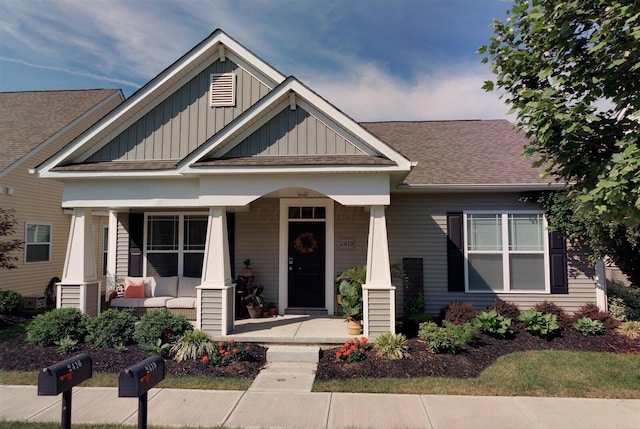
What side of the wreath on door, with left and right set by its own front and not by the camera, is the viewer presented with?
front

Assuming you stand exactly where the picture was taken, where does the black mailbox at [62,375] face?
facing the viewer and to the left of the viewer

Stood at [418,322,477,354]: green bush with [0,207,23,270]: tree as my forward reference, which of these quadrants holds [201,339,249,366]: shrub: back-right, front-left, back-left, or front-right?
front-left

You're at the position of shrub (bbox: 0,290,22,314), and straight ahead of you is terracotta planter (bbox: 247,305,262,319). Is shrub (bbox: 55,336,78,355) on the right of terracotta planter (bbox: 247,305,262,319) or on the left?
right

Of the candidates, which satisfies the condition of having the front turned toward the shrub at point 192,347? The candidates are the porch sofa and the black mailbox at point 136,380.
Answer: the porch sofa

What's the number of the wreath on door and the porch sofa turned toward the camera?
2

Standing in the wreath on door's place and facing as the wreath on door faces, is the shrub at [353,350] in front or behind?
in front

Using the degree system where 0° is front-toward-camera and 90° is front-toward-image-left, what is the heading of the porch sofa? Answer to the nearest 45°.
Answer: approximately 0°

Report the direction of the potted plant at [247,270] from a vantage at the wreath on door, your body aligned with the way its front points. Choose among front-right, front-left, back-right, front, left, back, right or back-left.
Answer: right

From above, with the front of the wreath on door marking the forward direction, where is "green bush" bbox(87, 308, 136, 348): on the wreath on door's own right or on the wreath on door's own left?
on the wreath on door's own right

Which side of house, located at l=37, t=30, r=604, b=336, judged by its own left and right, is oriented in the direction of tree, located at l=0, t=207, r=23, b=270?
right

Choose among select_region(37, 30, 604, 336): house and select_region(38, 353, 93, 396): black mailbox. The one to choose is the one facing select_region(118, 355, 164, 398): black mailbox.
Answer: the house

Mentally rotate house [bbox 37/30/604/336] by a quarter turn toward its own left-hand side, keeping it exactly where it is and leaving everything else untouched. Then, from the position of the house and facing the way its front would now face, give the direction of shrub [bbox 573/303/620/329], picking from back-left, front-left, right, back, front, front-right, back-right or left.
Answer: front

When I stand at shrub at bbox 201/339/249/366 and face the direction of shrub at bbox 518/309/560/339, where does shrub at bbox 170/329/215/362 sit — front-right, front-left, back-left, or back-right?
back-left

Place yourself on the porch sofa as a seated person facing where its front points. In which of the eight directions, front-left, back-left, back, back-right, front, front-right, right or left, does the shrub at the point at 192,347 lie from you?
front

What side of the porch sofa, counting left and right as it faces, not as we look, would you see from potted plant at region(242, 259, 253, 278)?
left

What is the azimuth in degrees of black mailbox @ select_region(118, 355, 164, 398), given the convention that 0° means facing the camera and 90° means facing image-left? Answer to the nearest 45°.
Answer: approximately 45°
